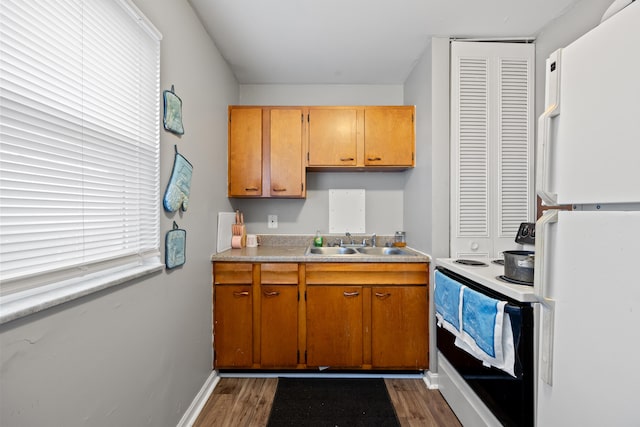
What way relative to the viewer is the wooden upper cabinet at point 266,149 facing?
toward the camera

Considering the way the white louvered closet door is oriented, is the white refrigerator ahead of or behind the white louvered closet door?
ahead

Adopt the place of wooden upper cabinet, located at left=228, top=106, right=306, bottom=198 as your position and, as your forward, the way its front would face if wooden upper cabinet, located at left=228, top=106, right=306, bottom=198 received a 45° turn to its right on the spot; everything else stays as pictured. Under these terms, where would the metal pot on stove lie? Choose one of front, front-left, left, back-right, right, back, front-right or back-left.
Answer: left

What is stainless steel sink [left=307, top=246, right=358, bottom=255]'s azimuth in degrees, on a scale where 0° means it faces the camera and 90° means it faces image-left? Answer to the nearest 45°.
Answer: approximately 0°

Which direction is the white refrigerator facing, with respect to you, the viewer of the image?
facing the viewer and to the left of the viewer

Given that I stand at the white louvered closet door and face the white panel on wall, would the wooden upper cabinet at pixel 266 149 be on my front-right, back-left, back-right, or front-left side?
front-left

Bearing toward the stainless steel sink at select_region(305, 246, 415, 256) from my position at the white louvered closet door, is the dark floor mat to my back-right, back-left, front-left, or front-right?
front-left

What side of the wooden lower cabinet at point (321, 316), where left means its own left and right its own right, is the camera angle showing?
front

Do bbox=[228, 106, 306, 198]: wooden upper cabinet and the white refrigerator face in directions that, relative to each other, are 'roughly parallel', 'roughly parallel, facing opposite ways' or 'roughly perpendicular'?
roughly perpendicular

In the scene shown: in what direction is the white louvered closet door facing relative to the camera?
toward the camera

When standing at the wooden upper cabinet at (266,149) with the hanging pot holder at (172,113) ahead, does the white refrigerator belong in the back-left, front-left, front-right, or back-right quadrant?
front-left

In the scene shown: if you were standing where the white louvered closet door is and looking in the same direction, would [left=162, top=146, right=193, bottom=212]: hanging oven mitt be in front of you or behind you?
in front

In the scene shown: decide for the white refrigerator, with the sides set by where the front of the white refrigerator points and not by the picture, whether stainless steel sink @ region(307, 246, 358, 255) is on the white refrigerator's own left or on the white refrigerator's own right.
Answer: on the white refrigerator's own right
